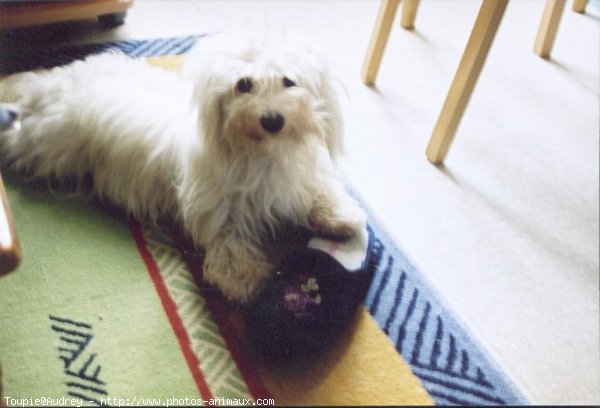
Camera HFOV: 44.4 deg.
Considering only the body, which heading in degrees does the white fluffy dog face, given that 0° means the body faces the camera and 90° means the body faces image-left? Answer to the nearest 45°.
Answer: approximately 315°
